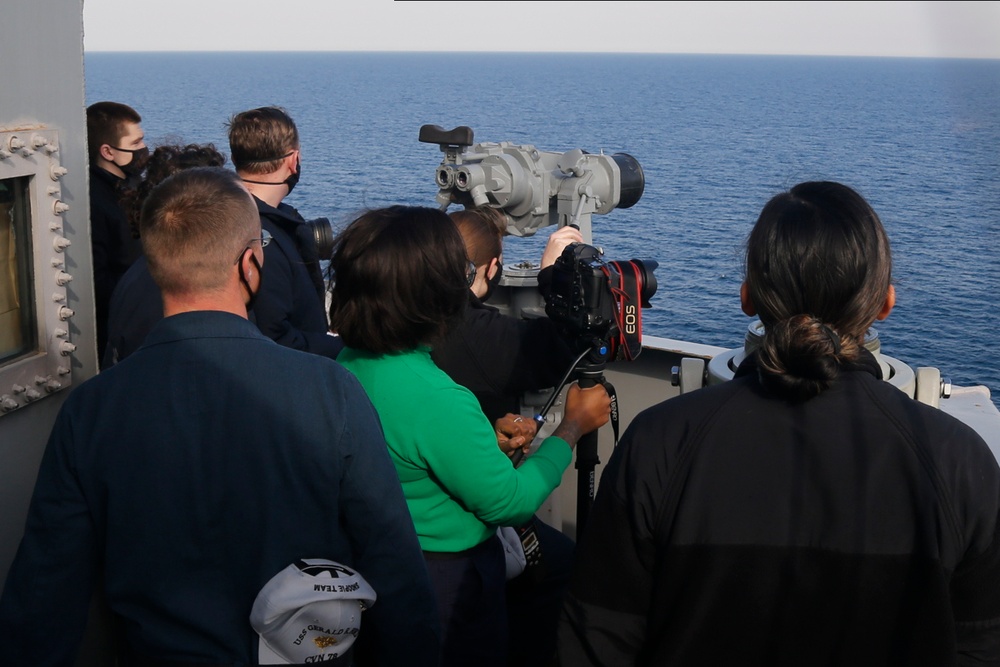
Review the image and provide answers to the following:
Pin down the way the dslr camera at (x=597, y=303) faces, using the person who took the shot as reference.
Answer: facing away from the viewer and to the right of the viewer

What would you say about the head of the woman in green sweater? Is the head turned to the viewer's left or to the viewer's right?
to the viewer's right

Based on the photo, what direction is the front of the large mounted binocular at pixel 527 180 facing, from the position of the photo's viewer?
facing away from the viewer and to the right of the viewer

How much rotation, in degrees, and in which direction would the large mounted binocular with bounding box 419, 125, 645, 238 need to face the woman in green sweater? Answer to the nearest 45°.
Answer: approximately 135° to its right

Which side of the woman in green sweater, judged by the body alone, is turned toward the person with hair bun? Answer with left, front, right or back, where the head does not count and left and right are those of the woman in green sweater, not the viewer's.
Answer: right

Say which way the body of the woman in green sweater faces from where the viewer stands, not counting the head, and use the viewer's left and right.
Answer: facing away from the viewer and to the right of the viewer

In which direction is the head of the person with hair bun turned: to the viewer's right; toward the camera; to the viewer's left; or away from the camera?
away from the camera

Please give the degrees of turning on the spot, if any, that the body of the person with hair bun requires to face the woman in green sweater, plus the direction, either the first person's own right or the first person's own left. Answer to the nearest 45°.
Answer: approximately 45° to the first person's own left

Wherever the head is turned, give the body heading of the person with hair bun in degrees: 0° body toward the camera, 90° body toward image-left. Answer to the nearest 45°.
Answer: approximately 180°
